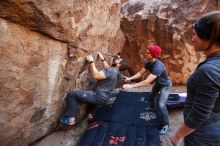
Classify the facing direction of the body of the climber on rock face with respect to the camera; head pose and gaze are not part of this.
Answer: to the viewer's left

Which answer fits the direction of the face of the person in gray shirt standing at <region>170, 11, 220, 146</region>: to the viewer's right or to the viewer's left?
to the viewer's left

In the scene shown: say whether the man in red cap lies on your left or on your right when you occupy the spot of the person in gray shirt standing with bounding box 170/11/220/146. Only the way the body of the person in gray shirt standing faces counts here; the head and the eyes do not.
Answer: on your right

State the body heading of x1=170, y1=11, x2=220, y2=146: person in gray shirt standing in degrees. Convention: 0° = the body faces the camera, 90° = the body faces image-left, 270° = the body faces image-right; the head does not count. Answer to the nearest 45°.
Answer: approximately 90°

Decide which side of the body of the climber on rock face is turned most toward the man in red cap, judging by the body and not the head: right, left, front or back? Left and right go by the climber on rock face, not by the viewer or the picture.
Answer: back

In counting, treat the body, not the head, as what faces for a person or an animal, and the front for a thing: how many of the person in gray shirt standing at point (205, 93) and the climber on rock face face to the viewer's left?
2

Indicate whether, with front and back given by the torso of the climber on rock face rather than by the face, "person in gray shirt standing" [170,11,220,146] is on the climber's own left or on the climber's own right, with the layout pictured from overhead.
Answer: on the climber's own left
